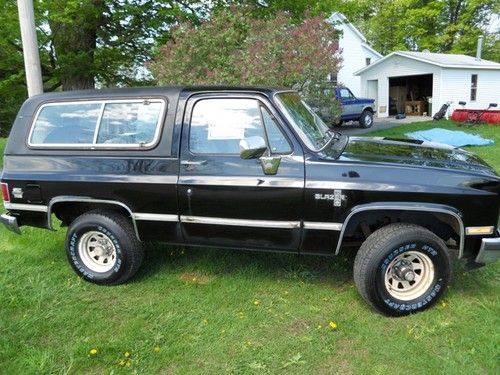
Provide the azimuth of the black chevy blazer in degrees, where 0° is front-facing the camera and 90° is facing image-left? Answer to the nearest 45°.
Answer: approximately 270°

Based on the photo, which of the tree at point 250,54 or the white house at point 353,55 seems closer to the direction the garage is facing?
the tree

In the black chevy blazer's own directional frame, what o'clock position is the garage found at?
The garage is roughly at 10 o'clock from the black chevy blazer.

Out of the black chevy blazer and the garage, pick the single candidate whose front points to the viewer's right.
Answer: the black chevy blazer

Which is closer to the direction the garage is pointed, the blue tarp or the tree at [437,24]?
the blue tarp

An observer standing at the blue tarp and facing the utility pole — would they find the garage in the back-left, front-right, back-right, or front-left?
back-right

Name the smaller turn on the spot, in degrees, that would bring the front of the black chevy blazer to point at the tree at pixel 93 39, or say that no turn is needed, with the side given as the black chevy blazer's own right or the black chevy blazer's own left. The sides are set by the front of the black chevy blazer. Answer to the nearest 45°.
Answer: approximately 135° to the black chevy blazer's own left
